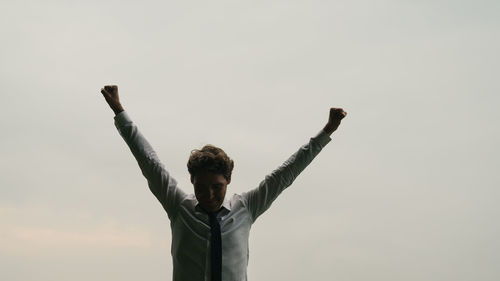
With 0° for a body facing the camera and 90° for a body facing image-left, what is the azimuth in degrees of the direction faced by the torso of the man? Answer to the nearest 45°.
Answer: approximately 0°
